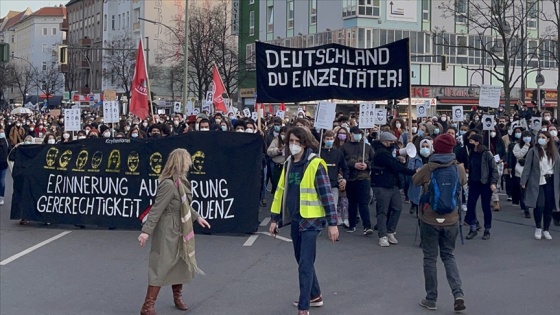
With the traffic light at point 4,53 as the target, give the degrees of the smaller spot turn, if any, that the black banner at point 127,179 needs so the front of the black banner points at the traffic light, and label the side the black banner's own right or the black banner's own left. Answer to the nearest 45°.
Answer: approximately 135° to the black banner's own right

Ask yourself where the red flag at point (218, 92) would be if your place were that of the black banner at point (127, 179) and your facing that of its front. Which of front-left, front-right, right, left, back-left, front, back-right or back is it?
back

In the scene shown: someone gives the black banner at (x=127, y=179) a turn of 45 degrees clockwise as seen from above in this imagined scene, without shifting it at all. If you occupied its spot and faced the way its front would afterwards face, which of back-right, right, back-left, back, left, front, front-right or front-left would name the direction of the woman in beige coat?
front-left

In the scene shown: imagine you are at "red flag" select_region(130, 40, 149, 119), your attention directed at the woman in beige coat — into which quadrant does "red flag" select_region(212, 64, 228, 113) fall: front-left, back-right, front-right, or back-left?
back-left

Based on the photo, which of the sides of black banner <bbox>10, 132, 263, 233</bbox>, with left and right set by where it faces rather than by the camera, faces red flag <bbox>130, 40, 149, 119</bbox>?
back

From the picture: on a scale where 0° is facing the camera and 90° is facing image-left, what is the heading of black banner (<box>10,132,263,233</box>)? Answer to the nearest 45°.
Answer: approximately 0°
